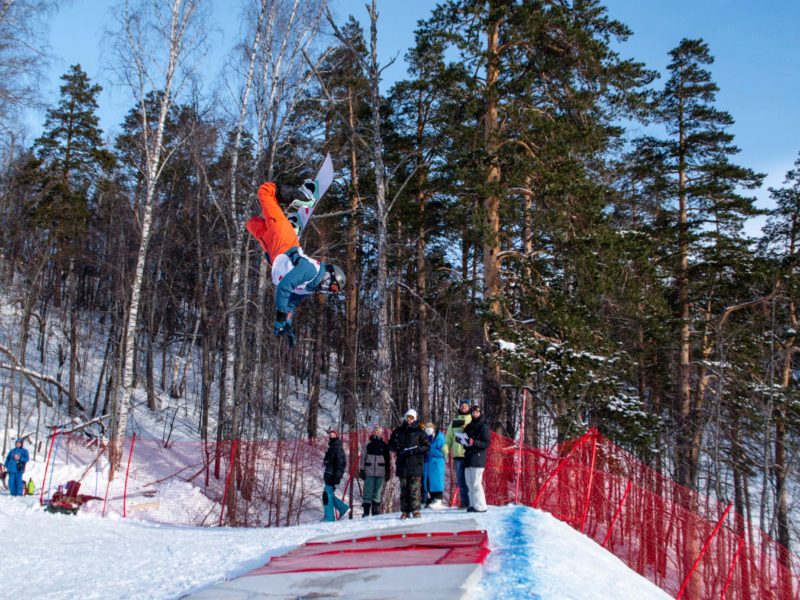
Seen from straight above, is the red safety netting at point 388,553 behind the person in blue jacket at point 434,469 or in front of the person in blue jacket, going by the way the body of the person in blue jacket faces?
in front

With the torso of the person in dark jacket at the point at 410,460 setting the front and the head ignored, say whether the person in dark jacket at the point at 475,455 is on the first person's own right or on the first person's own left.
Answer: on the first person's own left

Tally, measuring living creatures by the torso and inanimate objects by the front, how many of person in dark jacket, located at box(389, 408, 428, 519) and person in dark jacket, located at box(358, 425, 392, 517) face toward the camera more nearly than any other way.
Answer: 2

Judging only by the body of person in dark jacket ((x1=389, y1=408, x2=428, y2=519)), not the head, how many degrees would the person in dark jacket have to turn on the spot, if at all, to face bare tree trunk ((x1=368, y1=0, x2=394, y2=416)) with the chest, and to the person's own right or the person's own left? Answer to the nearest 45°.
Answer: approximately 180°

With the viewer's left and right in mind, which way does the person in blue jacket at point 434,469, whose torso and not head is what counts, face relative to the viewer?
facing the viewer and to the left of the viewer

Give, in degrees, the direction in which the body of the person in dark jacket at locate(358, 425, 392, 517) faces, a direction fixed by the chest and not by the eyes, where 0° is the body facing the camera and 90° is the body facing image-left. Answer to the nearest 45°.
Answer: approximately 0°

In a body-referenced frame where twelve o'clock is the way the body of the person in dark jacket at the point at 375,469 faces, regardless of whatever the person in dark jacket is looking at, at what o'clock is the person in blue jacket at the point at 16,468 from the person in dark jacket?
The person in blue jacket is roughly at 4 o'clock from the person in dark jacket.

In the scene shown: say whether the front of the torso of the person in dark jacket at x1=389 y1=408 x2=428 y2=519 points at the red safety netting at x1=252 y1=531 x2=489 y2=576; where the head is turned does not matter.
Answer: yes

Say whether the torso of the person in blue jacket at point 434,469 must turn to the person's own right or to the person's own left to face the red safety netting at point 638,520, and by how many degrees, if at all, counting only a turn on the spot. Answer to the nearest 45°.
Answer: approximately 135° to the person's own left

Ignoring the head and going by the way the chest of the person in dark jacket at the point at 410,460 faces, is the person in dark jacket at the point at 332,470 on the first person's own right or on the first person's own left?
on the first person's own right

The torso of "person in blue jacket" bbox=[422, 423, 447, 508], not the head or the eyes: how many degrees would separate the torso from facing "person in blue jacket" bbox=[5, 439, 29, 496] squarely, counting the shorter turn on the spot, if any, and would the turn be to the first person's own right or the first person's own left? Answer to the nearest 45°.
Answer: approximately 45° to the first person's own right

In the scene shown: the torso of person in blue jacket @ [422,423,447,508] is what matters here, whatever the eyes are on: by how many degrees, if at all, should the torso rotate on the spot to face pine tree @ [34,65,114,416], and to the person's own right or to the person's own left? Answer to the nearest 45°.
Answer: approximately 90° to the person's own right

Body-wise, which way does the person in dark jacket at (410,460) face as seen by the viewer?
toward the camera

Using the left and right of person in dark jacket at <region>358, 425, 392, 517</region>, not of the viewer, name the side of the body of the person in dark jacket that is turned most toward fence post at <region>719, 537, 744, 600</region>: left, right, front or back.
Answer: left

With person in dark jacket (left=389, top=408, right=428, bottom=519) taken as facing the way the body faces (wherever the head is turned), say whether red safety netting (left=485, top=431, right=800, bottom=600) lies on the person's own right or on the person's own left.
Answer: on the person's own left
